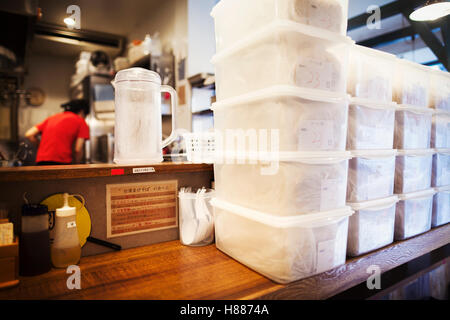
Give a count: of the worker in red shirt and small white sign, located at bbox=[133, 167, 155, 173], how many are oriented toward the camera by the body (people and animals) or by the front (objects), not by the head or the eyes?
1

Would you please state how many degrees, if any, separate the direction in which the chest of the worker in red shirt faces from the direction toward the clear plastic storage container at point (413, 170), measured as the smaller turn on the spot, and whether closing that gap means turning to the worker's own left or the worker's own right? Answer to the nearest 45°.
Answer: approximately 90° to the worker's own right

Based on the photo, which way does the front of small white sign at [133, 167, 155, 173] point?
toward the camera

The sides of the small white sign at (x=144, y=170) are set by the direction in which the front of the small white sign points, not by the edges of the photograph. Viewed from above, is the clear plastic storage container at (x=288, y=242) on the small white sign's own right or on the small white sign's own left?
on the small white sign's own left

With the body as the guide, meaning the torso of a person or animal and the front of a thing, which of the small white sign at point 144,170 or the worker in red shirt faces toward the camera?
the small white sign

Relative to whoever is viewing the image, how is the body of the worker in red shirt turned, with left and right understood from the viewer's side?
facing away from the viewer and to the right of the viewer

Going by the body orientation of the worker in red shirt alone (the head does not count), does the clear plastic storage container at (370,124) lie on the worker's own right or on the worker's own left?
on the worker's own right

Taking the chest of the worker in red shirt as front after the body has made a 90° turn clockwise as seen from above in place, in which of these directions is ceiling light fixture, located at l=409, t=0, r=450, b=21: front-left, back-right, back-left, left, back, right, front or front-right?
front

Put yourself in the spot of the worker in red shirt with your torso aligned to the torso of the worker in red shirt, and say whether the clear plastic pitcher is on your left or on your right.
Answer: on your right

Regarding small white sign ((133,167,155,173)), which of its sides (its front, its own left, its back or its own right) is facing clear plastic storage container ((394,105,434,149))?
left
